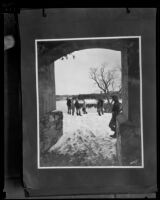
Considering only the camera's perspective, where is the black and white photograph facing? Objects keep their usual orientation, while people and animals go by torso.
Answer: facing the viewer
